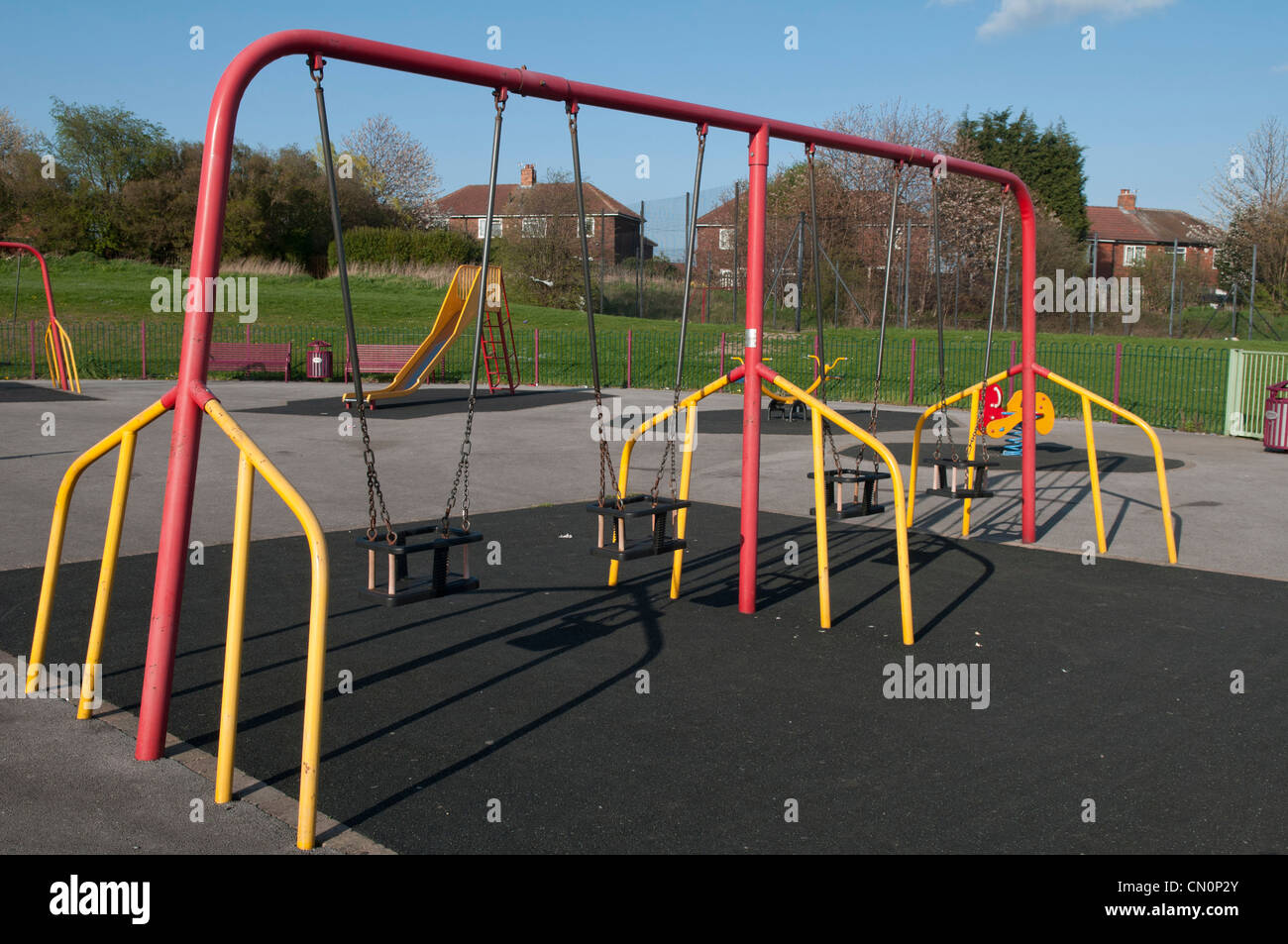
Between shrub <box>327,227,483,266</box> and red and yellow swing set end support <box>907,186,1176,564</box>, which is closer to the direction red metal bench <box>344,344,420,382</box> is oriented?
the red and yellow swing set end support

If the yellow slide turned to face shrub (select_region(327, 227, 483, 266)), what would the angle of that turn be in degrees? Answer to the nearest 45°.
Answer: approximately 135° to its right

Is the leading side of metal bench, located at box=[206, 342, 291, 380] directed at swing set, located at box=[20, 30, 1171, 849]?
yes

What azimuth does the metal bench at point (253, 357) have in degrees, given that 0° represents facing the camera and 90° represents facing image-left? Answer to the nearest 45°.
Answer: approximately 0°

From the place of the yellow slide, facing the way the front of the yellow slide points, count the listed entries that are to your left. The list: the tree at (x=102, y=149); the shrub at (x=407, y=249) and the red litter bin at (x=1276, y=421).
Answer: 1

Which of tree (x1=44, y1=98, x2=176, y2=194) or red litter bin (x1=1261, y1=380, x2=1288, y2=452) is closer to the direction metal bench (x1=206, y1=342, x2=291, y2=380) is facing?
the red litter bin

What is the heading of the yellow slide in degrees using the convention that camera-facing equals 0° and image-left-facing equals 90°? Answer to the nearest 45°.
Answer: approximately 45°

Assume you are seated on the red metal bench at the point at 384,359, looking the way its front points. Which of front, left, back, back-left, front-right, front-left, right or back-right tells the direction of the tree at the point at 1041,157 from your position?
back-left

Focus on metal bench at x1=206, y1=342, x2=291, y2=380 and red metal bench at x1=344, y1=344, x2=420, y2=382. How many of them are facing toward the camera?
2

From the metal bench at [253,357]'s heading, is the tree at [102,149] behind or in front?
behind

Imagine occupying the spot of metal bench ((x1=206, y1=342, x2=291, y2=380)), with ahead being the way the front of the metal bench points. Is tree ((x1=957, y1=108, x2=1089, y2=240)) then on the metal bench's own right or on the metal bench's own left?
on the metal bench's own left

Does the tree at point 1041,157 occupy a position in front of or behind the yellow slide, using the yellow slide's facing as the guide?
behind
